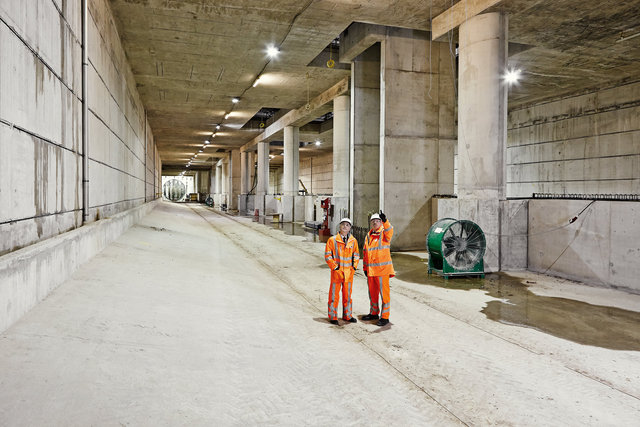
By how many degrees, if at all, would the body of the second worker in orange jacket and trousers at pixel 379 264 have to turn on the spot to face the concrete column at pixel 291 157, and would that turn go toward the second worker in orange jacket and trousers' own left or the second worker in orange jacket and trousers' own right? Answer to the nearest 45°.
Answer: approximately 135° to the second worker in orange jacket and trousers' own right

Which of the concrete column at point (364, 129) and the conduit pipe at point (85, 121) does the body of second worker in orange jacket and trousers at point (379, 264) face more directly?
the conduit pipe

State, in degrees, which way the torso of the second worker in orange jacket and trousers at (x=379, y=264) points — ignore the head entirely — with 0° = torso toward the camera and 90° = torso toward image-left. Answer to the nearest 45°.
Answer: approximately 45°

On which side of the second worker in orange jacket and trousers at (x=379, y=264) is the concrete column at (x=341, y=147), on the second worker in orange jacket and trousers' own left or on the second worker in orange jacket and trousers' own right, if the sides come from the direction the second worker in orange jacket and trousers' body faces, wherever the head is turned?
on the second worker in orange jacket and trousers' own right

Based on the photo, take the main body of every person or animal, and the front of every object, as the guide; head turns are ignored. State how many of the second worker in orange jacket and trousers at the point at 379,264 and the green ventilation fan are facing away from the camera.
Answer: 0

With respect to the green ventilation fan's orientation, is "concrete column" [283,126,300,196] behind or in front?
behind
